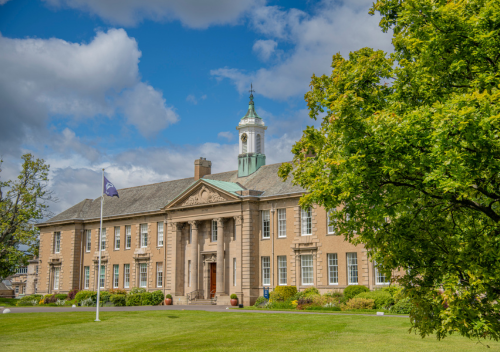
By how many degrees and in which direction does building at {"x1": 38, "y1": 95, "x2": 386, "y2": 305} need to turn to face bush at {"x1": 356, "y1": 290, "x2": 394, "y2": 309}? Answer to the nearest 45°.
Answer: approximately 90° to its left

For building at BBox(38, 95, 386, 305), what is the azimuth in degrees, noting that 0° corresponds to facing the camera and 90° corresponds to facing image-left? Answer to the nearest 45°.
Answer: approximately 45°

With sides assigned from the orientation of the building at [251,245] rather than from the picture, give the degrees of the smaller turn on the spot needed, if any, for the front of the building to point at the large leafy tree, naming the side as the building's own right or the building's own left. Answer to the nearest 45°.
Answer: approximately 45° to the building's own left

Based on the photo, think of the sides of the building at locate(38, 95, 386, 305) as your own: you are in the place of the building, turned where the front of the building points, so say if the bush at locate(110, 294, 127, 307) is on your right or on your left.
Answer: on your right

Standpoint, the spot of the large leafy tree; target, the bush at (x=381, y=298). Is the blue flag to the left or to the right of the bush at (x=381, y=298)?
left

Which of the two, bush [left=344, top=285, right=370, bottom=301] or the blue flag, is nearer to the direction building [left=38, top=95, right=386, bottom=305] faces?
the blue flag

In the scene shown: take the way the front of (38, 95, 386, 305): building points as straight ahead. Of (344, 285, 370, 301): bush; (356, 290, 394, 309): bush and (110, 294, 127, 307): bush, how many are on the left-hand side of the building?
2

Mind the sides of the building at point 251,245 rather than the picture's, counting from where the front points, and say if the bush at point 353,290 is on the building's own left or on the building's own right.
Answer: on the building's own left
